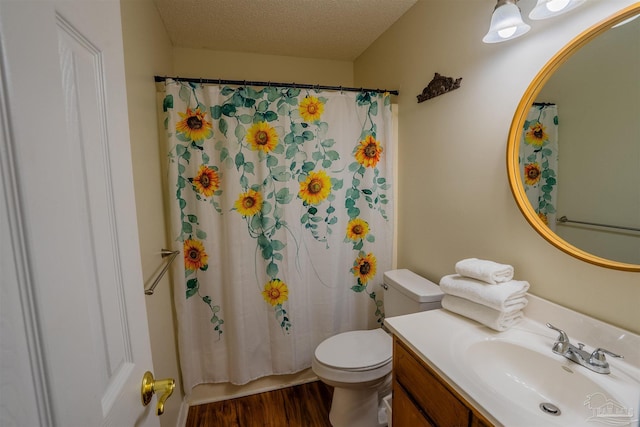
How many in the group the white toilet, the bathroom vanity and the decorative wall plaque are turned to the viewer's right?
0

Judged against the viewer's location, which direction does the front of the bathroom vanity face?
facing the viewer and to the left of the viewer

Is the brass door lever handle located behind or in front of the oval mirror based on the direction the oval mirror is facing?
in front

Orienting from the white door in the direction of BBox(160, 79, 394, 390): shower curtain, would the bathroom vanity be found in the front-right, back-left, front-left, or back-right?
front-right

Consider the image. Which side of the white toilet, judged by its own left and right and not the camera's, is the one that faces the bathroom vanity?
left

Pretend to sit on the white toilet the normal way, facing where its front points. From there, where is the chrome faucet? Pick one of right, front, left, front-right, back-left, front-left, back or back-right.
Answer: left

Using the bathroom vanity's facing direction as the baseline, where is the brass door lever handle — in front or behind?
in front

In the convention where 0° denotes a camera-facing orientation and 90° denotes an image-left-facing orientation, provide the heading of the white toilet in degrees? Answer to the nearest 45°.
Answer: approximately 45°

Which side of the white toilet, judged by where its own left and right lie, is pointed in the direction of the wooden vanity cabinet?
left

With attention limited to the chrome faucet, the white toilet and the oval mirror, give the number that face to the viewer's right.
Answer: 0
